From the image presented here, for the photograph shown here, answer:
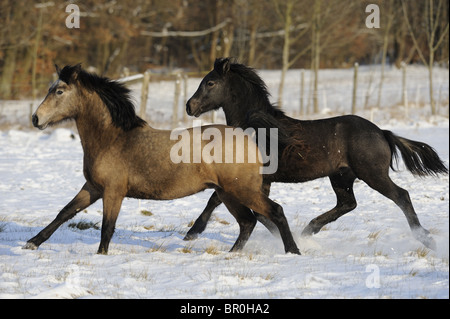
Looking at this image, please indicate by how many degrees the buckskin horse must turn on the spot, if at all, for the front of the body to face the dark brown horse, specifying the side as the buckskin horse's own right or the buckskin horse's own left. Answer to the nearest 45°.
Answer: approximately 180°

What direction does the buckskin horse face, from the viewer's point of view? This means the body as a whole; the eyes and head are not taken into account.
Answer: to the viewer's left

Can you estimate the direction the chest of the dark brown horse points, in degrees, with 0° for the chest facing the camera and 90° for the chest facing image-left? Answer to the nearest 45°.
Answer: approximately 90°

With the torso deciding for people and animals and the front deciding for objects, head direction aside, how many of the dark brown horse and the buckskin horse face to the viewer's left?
2

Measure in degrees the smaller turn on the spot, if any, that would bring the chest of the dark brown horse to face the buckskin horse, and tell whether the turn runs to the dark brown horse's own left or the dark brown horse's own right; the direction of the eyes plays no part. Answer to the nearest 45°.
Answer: approximately 45° to the dark brown horse's own left
